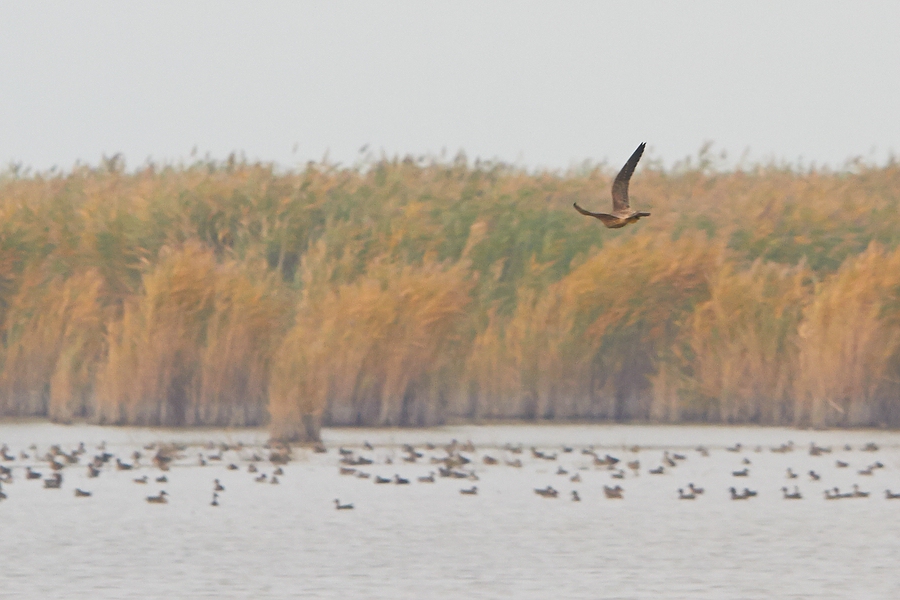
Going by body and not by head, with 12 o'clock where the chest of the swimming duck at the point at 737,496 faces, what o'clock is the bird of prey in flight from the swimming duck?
The bird of prey in flight is roughly at 9 o'clock from the swimming duck.

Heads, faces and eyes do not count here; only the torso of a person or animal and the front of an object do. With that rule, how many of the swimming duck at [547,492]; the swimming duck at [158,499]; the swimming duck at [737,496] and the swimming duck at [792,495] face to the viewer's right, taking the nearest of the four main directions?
2

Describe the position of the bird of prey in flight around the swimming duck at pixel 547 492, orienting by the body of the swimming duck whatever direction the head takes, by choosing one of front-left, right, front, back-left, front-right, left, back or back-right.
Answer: right

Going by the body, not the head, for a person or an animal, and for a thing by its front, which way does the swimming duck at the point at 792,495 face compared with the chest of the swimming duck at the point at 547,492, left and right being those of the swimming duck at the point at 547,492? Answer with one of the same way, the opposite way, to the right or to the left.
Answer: the opposite way
